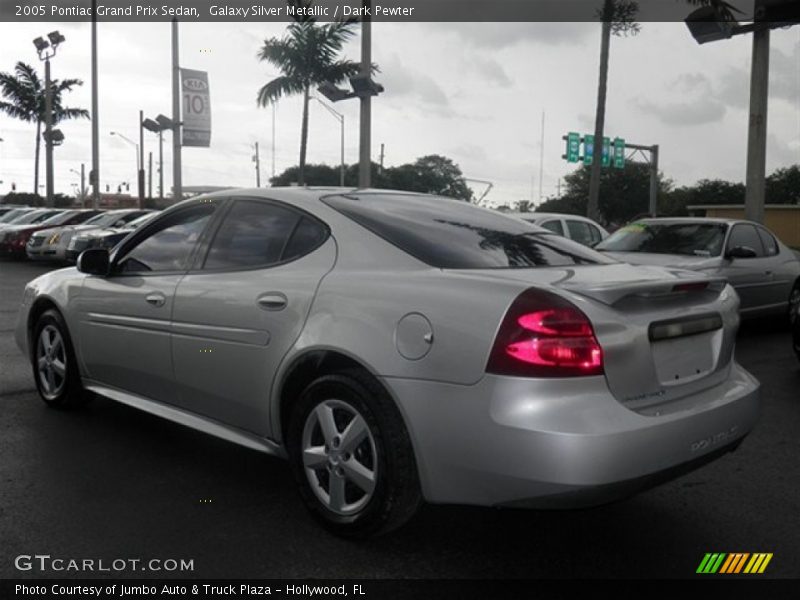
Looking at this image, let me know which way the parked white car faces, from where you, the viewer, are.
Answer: facing the viewer and to the left of the viewer

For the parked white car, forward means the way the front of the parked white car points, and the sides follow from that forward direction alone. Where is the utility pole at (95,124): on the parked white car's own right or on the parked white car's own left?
on the parked white car's own right

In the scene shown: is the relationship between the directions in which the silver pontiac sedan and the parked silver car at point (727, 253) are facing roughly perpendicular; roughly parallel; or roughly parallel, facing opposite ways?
roughly perpendicular

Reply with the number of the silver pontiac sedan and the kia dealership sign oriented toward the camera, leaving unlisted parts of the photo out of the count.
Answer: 1

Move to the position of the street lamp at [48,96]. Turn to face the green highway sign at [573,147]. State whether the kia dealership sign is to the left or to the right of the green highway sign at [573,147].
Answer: right

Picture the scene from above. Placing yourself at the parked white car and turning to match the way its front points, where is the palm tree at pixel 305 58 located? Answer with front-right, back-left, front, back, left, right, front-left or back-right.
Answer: right

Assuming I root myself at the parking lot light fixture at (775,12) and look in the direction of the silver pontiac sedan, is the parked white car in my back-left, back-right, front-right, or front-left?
front-right

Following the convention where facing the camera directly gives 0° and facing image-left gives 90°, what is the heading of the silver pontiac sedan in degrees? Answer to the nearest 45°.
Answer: approximately 135°

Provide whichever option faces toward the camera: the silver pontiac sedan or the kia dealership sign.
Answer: the kia dealership sign

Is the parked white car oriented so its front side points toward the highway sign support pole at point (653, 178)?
no

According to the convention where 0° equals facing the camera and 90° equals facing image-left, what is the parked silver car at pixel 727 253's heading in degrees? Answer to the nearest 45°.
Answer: approximately 45°

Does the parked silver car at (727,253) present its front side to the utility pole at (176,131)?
no

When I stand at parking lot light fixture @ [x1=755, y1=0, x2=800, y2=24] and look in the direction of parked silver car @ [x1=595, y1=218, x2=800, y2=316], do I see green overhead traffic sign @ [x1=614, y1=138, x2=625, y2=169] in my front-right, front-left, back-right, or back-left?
back-right

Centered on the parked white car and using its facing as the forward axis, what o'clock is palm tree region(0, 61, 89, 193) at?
The palm tree is roughly at 3 o'clock from the parked white car.

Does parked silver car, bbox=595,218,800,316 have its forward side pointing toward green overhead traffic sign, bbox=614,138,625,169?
no

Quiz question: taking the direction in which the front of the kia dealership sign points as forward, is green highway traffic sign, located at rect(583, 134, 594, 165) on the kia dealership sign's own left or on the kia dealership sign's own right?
on the kia dealership sign's own left

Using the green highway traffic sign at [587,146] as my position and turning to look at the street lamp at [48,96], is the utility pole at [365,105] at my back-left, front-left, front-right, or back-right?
front-left

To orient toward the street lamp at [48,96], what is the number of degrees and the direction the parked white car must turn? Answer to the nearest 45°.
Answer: approximately 90° to its right

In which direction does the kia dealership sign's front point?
toward the camera

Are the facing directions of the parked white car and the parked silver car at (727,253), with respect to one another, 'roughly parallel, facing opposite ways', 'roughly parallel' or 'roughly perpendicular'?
roughly parallel

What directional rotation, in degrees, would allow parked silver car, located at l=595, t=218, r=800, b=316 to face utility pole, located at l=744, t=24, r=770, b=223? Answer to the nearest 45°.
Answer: approximately 135° to its right
